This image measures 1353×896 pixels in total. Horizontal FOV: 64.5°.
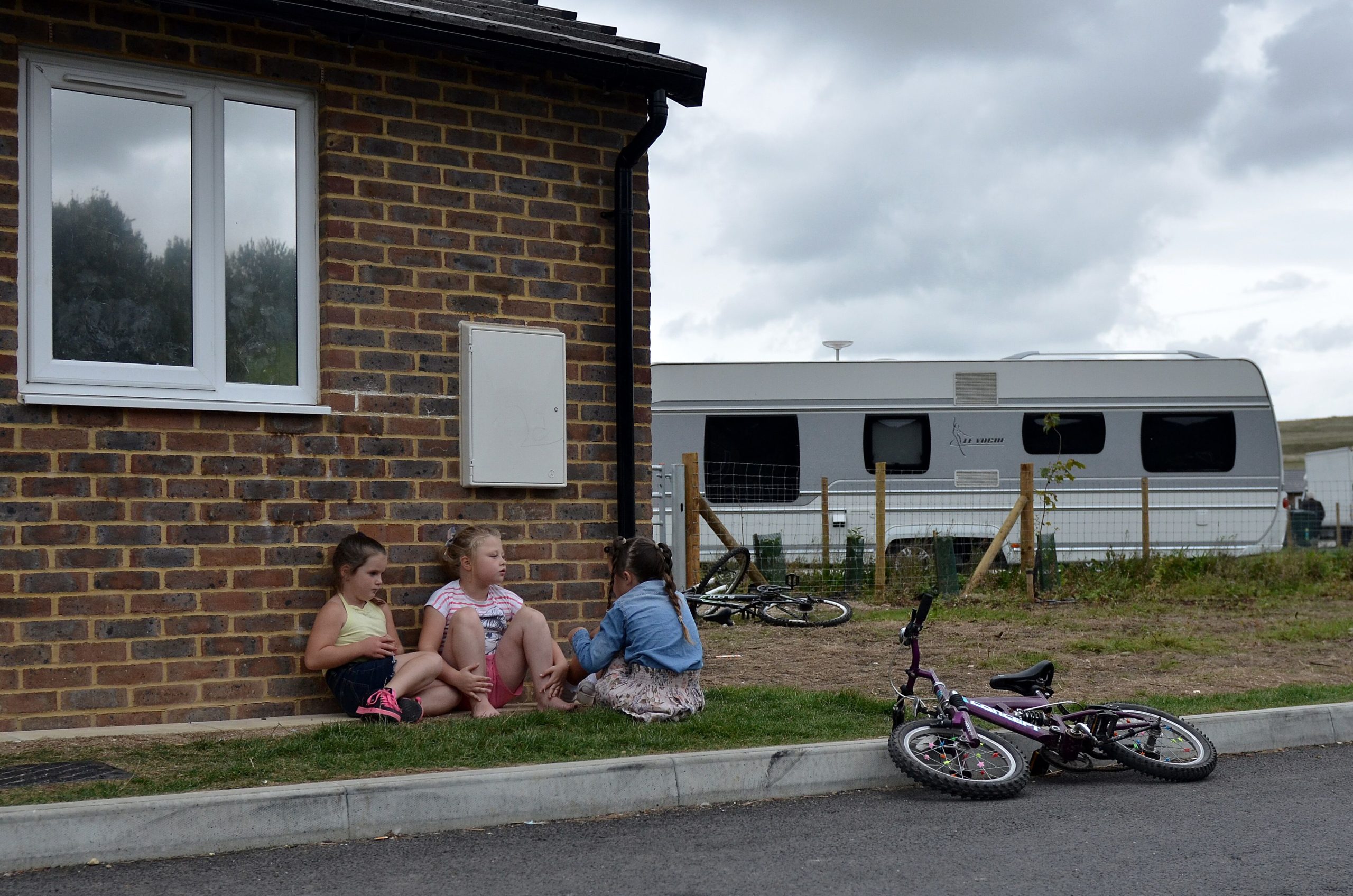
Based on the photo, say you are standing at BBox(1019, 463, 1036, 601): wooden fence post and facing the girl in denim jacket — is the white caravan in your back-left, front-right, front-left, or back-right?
back-right

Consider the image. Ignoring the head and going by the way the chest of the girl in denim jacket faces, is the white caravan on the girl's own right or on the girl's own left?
on the girl's own right

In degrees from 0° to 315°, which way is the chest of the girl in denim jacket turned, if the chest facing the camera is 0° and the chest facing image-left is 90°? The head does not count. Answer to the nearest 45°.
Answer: approximately 135°

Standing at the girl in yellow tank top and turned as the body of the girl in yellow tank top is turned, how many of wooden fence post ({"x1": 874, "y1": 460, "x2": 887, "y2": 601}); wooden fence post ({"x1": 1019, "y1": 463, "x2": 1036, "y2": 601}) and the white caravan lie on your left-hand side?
3

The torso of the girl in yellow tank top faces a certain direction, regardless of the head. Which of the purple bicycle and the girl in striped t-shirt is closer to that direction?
the purple bicycle

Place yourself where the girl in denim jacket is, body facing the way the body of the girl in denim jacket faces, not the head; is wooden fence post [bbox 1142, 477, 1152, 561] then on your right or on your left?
on your right

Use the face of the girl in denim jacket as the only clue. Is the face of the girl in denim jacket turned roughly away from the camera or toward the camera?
away from the camera

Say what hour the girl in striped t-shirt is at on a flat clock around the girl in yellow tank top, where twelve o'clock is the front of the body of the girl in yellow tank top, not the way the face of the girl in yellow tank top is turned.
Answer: The girl in striped t-shirt is roughly at 10 o'clock from the girl in yellow tank top.

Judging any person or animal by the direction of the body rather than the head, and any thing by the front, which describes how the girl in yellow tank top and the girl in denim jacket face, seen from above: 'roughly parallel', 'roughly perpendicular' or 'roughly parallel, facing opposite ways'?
roughly parallel, facing opposite ways

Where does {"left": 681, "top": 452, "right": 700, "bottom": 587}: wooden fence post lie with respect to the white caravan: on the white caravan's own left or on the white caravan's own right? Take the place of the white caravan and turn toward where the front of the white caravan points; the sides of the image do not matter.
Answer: on the white caravan's own left

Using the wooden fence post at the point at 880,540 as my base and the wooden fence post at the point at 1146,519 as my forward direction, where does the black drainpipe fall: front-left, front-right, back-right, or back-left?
back-right

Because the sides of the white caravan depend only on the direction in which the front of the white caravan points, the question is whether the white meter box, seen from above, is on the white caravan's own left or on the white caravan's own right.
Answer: on the white caravan's own left

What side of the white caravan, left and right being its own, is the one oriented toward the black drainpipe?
left

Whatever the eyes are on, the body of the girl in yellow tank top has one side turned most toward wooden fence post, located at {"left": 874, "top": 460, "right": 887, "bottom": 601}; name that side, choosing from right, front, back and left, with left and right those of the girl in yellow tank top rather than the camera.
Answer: left

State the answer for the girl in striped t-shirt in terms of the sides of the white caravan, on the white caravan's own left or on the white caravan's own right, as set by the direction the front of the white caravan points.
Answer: on the white caravan's own left

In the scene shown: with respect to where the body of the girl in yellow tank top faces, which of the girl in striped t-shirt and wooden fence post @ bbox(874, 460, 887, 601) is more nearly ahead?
the girl in striped t-shirt
